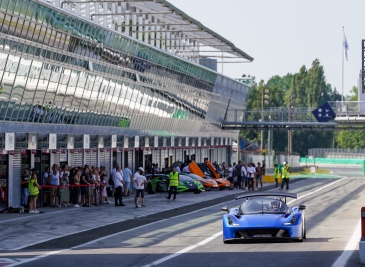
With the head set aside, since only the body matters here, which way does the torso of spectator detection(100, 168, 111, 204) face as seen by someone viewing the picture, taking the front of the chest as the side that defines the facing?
to the viewer's right

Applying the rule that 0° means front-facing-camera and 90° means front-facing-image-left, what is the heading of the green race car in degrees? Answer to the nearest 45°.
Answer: approximately 270°

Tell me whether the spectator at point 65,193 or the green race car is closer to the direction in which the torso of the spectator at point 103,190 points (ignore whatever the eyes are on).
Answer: the green race car
